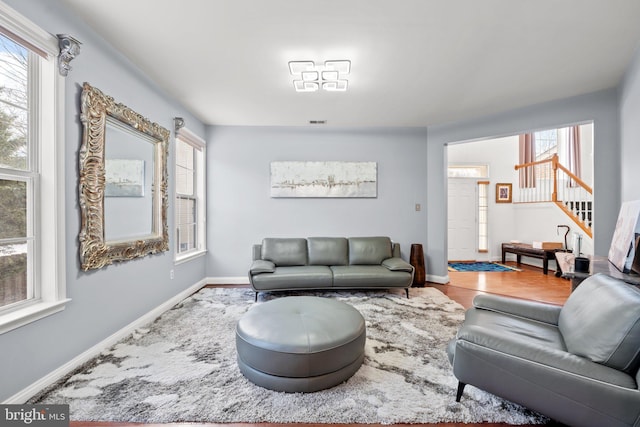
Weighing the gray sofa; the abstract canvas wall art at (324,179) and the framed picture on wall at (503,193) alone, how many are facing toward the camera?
3

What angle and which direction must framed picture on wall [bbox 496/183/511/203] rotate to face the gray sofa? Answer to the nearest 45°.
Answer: approximately 45° to its right

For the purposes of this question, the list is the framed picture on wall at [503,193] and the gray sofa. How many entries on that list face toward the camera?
2

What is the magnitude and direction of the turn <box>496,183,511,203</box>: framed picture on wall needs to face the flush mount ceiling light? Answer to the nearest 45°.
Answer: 0° — it already faces it

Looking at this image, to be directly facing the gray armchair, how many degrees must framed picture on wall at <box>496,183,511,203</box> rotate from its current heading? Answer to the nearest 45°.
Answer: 0° — it already faces it

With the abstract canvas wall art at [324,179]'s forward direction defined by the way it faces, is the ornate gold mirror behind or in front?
in front

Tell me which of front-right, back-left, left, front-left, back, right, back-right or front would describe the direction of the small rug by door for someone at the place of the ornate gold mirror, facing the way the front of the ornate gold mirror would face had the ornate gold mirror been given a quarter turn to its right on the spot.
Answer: back-left

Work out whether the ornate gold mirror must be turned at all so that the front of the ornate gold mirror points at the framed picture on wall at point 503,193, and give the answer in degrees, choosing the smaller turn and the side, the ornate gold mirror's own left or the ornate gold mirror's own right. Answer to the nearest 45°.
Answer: approximately 45° to the ornate gold mirror's own left

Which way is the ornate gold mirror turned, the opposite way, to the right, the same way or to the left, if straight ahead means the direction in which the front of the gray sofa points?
to the left

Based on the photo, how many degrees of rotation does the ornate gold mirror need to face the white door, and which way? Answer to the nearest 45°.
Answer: approximately 45° to its left

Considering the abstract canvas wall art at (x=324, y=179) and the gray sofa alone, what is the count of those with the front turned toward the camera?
2

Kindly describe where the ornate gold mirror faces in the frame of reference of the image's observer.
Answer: facing the viewer and to the right of the viewer

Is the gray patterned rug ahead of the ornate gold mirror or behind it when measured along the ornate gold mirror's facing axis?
ahead

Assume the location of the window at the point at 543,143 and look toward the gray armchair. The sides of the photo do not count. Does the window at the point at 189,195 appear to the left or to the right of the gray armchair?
right
